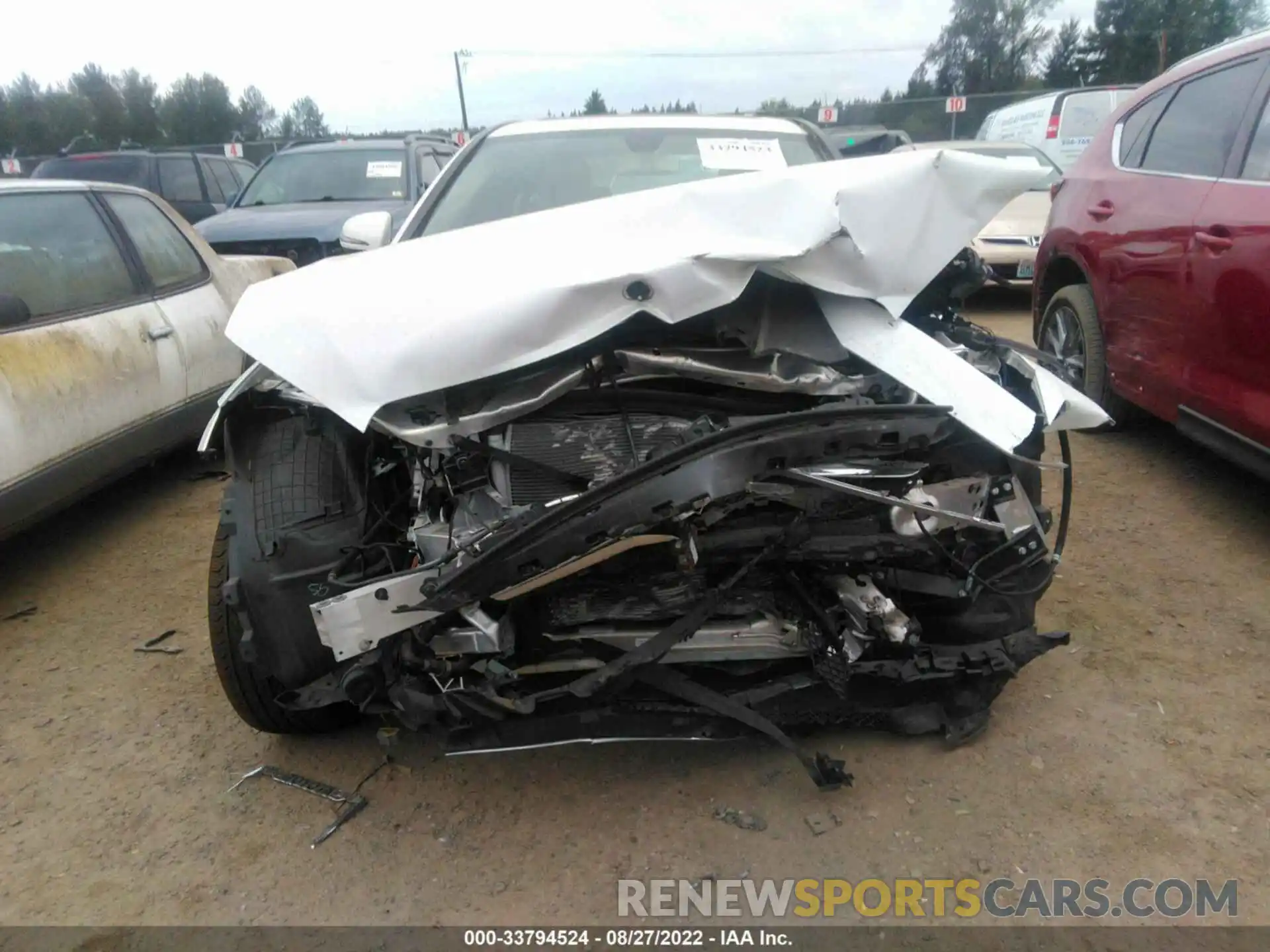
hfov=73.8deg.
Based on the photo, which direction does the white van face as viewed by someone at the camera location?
facing away from the viewer and to the left of the viewer

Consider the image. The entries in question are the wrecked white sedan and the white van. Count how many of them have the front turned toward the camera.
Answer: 1

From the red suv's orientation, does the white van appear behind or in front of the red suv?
behind

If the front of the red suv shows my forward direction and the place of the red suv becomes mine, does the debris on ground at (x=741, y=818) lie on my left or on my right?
on my right

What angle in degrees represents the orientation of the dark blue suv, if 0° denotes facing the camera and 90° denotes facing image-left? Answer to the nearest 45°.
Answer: approximately 45°

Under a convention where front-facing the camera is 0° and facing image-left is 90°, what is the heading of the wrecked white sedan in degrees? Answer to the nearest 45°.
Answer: approximately 0°

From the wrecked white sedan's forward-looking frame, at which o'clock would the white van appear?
The white van is roughly at 7 o'clock from the wrecked white sedan.

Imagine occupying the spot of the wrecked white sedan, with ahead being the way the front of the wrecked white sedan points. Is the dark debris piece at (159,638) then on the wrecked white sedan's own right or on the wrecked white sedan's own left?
on the wrecked white sedan's own right

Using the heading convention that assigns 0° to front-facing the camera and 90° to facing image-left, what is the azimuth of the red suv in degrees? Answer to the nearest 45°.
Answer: approximately 315°
